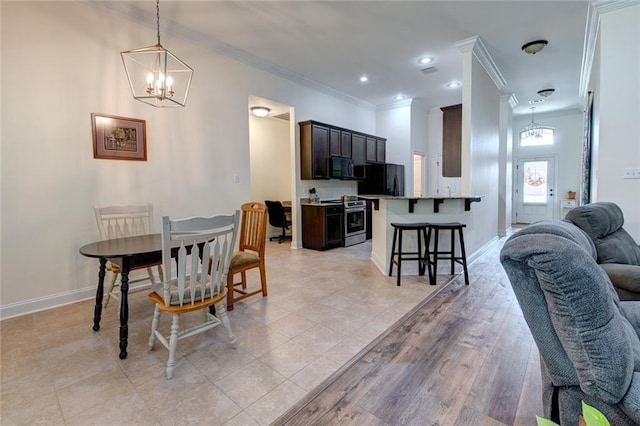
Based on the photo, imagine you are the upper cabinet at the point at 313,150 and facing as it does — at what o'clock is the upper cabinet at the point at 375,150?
the upper cabinet at the point at 375,150 is roughly at 9 o'clock from the upper cabinet at the point at 313,150.

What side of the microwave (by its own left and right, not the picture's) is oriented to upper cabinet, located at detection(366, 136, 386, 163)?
left

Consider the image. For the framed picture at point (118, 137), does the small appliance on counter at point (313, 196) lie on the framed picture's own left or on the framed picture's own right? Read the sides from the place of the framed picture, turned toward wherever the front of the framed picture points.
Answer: on the framed picture's own left

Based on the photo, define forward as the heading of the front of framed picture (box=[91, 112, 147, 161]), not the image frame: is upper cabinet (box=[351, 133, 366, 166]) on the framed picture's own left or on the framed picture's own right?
on the framed picture's own left

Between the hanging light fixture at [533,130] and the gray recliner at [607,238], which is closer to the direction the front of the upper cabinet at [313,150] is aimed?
the gray recliner

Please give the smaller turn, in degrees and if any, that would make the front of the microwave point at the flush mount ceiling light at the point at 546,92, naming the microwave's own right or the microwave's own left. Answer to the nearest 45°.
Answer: approximately 45° to the microwave's own left

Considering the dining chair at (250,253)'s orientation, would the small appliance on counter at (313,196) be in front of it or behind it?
behind

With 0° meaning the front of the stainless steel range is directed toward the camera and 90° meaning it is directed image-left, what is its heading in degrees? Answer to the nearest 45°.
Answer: approximately 315°
